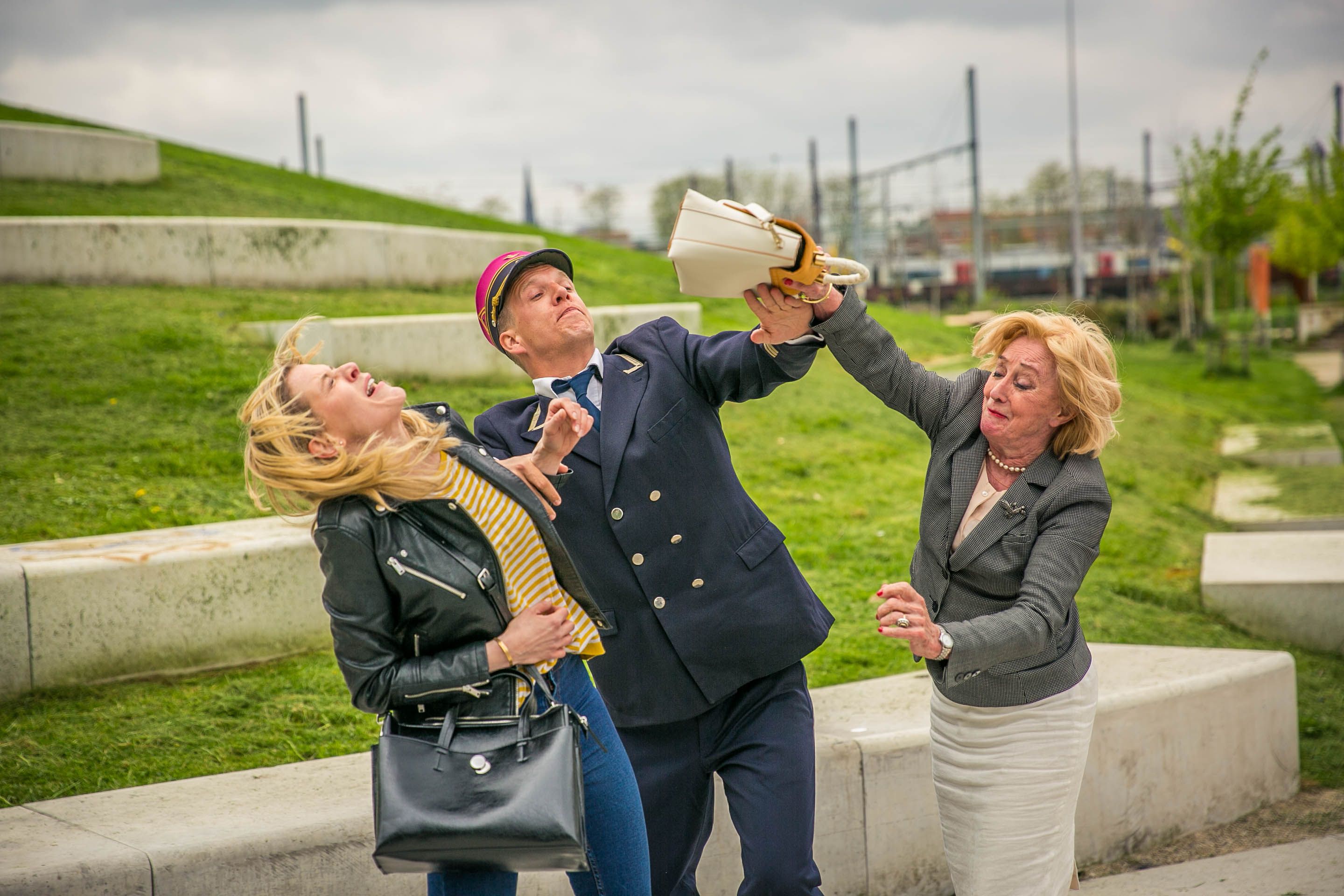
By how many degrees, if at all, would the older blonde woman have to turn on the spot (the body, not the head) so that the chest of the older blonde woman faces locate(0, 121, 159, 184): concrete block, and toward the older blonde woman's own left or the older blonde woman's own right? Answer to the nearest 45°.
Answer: approximately 90° to the older blonde woman's own right

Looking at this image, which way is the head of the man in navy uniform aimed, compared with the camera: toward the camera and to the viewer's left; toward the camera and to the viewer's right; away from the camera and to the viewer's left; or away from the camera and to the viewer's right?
toward the camera and to the viewer's right

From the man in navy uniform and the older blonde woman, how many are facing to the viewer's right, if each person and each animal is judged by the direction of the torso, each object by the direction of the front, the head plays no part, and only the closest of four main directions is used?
0

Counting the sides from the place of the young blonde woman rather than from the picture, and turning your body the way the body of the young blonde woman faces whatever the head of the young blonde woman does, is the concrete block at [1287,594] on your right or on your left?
on your left

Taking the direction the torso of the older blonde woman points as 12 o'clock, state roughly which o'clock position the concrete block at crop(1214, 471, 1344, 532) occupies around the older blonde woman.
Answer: The concrete block is roughly at 5 o'clock from the older blonde woman.

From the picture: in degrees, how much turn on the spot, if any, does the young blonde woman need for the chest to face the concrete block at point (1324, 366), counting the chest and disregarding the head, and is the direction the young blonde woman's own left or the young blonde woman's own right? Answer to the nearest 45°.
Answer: approximately 90° to the young blonde woman's own left

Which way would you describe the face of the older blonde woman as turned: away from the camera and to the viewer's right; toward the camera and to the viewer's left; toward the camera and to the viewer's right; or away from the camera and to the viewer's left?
toward the camera and to the viewer's left

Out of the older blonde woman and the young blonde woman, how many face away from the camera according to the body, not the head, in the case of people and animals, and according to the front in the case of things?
0

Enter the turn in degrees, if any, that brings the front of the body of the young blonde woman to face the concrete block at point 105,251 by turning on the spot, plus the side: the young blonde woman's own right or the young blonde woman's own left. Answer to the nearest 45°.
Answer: approximately 135° to the young blonde woman's own left

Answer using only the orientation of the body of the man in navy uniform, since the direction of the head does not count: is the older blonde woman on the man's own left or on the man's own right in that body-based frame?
on the man's own left

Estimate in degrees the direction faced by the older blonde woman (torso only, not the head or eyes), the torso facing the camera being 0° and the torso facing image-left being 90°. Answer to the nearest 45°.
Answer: approximately 45°

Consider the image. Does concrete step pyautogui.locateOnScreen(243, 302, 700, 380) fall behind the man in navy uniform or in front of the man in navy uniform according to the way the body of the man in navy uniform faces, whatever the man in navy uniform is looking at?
behind

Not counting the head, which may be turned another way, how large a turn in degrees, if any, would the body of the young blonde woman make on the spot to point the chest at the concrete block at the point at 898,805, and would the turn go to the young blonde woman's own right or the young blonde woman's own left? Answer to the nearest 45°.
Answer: approximately 90° to the young blonde woman's own left

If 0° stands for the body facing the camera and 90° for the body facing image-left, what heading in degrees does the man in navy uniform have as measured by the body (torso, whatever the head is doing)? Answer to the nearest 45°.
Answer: approximately 0°
